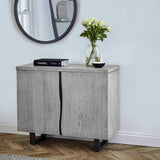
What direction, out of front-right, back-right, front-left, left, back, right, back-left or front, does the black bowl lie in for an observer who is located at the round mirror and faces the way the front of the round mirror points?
front-left

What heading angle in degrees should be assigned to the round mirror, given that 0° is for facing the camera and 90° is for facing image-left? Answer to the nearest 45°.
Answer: approximately 0°

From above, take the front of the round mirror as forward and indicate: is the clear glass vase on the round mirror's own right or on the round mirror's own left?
on the round mirror's own left

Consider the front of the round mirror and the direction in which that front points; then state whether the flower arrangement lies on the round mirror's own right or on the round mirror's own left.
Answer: on the round mirror's own left
